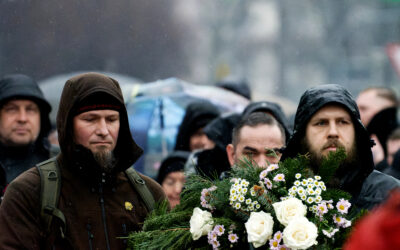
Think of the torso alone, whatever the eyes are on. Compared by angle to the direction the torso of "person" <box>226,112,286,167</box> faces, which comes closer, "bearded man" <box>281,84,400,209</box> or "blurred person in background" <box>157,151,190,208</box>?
the bearded man

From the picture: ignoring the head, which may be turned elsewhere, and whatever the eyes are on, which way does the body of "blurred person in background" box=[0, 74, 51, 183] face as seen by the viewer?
toward the camera

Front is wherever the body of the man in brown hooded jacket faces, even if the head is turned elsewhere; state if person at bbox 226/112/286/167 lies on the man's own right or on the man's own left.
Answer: on the man's own left

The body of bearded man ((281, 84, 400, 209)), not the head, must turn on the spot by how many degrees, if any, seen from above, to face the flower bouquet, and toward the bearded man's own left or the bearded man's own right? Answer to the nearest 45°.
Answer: approximately 45° to the bearded man's own right

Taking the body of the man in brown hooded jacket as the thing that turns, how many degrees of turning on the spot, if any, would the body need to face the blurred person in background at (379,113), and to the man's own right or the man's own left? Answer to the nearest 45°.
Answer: approximately 90° to the man's own left

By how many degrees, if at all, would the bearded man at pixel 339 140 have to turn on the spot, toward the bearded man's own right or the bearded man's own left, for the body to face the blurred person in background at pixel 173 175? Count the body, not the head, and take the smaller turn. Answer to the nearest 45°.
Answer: approximately 135° to the bearded man's own right

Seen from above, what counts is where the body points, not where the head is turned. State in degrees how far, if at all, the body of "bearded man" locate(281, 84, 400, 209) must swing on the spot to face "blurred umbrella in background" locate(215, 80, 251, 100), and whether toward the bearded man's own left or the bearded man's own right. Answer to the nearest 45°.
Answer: approximately 180°

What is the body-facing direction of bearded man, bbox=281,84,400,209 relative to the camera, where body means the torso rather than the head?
toward the camera

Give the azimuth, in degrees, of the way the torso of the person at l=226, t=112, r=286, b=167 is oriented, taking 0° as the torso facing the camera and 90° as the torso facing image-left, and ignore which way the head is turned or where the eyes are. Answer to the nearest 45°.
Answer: approximately 315°

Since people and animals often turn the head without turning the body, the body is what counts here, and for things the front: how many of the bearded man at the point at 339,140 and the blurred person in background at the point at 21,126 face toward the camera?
2
